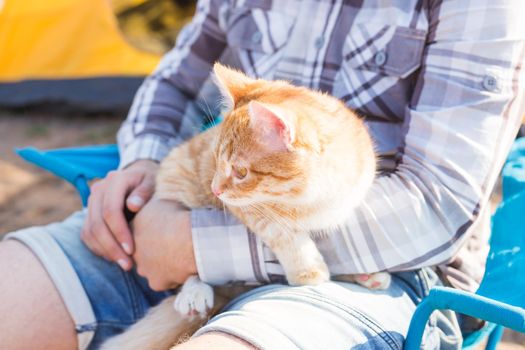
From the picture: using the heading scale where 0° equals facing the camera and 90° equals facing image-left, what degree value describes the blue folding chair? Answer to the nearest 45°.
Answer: approximately 45°

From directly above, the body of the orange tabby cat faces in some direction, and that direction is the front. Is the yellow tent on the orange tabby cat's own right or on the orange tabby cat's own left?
on the orange tabby cat's own right

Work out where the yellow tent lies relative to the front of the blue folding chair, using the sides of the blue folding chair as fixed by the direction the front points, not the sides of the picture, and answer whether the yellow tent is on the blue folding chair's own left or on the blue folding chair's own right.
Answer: on the blue folding chair's own right

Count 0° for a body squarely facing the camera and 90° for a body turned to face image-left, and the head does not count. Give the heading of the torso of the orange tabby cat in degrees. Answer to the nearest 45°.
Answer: approximately 45°

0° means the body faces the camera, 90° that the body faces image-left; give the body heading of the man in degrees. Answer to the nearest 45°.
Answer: approximately 45°
